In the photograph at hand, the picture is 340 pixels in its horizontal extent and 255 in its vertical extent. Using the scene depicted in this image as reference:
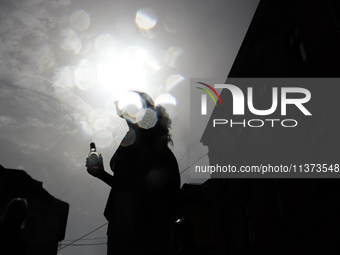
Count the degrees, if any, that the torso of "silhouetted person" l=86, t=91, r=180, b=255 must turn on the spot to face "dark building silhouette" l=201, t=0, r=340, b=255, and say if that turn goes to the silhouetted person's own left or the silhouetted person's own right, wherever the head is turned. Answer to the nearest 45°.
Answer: approximately 135° to the silhouetted person's own right

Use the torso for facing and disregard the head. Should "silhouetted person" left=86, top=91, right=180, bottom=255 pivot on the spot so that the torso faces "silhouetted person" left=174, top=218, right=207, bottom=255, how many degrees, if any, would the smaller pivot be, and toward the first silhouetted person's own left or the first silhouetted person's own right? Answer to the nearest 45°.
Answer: approximately 135° to the first silhouetted person's own right

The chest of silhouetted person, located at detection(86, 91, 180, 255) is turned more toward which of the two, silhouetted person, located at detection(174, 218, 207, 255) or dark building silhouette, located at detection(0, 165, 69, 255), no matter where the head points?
the dark building silhouette

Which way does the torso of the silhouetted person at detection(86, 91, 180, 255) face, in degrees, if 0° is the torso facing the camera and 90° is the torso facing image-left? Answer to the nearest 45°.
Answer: approximately 90°
